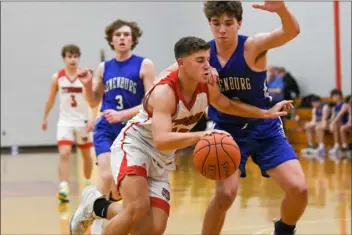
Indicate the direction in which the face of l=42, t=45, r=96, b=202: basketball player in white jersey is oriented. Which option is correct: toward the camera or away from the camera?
toward the camera

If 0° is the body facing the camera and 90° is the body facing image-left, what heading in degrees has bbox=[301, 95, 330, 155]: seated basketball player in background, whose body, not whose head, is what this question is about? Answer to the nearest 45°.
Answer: approximately 45°

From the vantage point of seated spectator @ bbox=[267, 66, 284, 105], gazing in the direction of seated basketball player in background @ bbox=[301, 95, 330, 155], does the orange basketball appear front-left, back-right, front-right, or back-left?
front-right

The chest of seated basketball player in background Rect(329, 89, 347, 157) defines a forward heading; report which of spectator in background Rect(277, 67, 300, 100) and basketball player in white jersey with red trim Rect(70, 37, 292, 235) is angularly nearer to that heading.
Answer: the basketball player in white jersey with red trim

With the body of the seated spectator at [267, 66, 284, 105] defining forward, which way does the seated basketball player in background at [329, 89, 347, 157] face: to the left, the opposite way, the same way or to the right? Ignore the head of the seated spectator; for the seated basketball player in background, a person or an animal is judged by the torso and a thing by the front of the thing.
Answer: the same way

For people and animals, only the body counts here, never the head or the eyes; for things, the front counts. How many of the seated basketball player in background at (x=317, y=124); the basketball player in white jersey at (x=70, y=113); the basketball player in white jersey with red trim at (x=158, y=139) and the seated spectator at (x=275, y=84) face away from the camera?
0

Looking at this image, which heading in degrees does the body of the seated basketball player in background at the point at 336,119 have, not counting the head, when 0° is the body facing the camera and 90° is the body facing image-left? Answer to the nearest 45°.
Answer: approximately 45°

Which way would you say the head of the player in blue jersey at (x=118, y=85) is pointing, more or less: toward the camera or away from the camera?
toward the camera

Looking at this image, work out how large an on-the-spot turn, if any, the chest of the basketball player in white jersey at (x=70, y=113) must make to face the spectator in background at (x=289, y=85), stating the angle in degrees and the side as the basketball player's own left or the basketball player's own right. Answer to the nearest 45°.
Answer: approximately 135° to the basketball player's own left

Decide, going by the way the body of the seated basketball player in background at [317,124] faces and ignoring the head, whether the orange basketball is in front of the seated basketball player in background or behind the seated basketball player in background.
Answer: in front

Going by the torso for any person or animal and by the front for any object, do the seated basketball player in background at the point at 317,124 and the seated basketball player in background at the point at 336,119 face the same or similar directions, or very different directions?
same or similar directions

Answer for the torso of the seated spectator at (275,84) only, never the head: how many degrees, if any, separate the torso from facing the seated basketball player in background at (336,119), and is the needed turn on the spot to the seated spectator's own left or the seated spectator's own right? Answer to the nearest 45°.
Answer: approximately 90° to the seated spectator's own left
